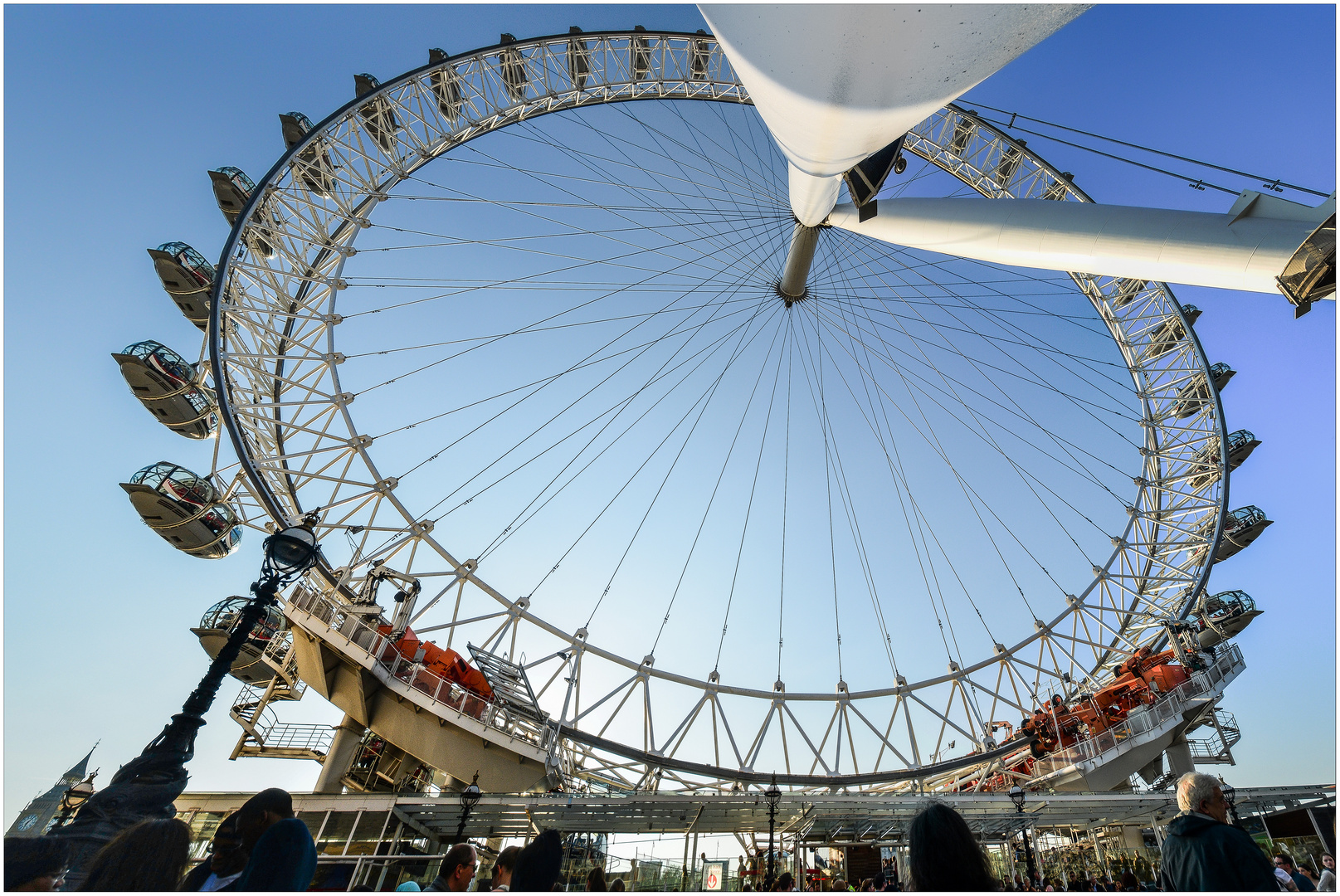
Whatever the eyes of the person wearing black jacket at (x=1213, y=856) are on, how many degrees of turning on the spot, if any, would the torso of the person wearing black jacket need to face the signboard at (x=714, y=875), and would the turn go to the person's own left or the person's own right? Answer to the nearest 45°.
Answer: approximately 90° to the person's own left

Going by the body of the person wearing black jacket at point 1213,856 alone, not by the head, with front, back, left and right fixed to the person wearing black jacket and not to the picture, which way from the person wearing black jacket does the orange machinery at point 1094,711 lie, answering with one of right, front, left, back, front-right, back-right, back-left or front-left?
front-left

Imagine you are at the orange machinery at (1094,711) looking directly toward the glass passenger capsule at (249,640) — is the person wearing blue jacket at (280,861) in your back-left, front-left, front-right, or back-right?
front-left

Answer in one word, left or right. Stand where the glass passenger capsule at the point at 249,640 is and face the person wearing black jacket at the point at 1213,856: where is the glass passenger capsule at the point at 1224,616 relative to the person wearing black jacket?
left

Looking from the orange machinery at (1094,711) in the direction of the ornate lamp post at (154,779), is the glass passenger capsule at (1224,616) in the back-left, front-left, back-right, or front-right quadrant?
back-left
